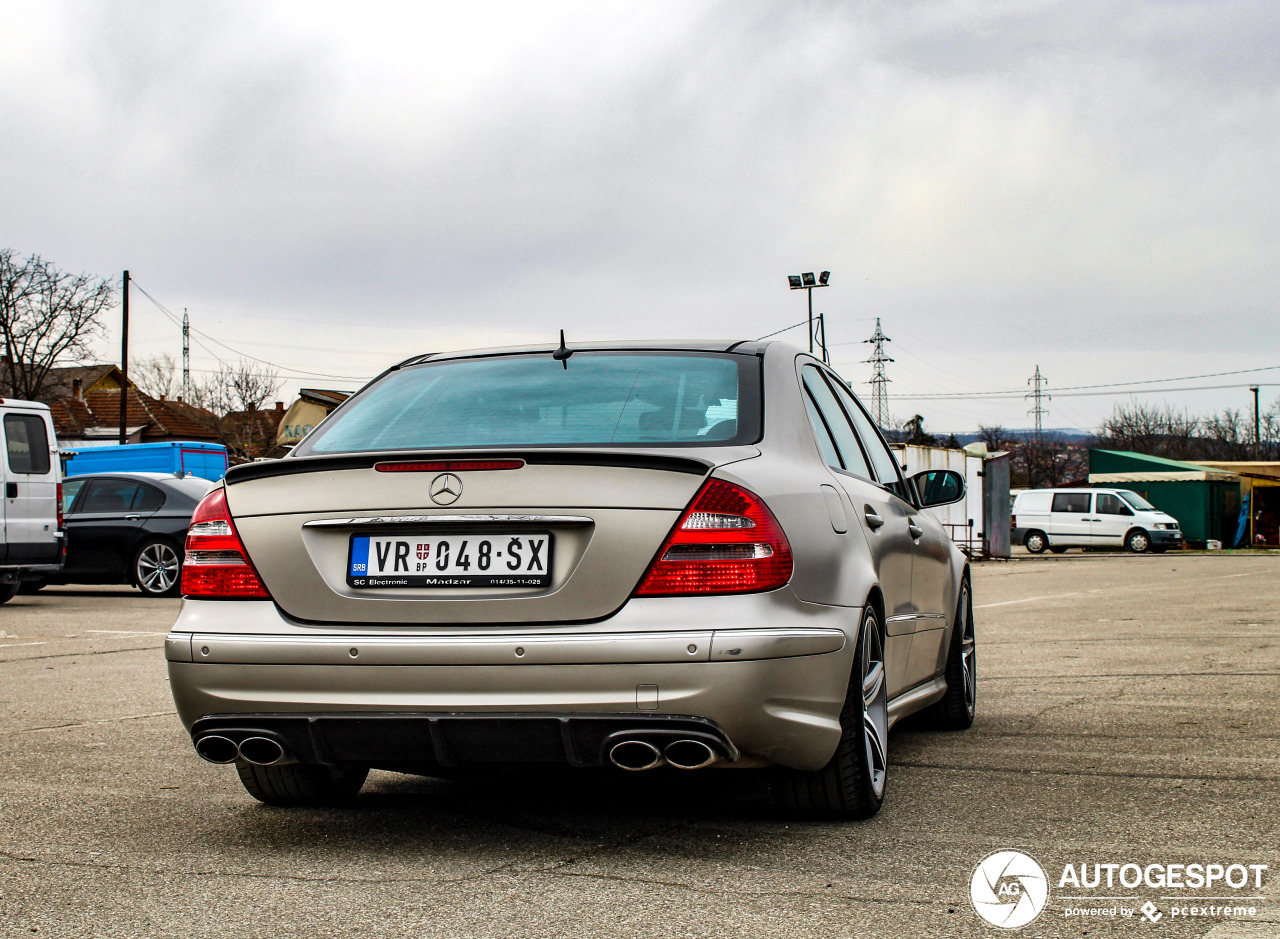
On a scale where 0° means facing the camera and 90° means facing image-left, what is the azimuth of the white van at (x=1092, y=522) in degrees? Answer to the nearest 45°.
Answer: approximately 270°

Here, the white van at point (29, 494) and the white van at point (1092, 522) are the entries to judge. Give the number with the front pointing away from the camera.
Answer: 1

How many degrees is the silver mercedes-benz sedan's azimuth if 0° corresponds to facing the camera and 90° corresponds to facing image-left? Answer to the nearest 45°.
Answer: approximately 225°

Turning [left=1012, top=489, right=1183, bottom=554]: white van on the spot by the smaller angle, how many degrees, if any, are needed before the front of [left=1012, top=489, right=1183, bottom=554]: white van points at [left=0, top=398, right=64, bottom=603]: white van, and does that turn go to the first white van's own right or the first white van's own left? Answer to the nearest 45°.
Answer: approximately 90° to the first white van's own right

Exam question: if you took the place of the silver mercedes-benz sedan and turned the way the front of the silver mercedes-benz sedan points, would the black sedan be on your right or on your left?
on your left

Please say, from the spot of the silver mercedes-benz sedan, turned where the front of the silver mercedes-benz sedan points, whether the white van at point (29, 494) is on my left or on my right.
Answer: on my left

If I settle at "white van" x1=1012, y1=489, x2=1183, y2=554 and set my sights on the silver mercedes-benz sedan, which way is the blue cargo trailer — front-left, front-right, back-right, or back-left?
front-right

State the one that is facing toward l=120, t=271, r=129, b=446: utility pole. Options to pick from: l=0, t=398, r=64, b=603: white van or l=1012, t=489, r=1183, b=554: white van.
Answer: l=0, t=398, r=64, b=603: white van

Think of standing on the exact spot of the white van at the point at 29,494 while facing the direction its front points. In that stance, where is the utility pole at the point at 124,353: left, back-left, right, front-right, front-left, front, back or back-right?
front

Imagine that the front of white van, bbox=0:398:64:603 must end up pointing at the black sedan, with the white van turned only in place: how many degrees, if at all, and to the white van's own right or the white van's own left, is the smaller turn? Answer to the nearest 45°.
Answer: approximately 45° to the white van's own right

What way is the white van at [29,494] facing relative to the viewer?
away from the camera

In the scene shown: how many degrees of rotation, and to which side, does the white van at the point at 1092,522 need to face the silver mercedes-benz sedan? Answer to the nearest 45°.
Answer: approximately 90° to its right
